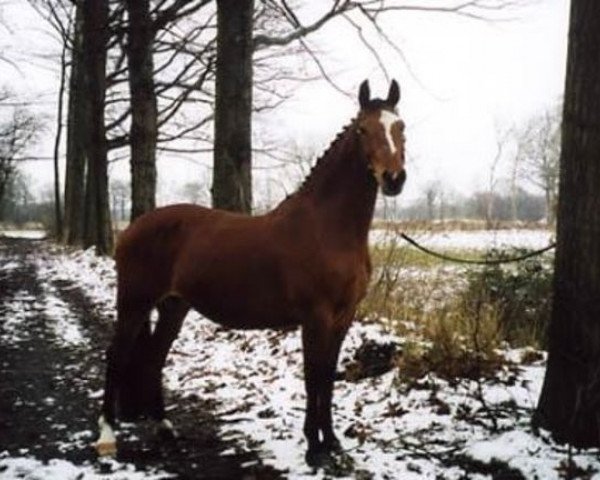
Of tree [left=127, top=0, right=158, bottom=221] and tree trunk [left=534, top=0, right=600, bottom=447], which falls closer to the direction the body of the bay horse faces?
the tree trunk

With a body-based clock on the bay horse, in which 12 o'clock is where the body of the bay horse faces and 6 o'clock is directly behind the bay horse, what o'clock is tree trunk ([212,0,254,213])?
The tree trunk is roughly at 9 o'clock from the bay horse.

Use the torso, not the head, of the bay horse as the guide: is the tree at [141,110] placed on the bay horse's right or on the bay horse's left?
on the bay horse's left

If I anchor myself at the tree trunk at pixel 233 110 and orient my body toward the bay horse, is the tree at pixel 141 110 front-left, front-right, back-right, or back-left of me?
back-right

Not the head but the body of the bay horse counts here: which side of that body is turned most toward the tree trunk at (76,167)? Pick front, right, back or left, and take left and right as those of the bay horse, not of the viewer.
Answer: left

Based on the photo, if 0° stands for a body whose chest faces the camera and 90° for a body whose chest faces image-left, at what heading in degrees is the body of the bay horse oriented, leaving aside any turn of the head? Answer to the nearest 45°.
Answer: approximately 270°

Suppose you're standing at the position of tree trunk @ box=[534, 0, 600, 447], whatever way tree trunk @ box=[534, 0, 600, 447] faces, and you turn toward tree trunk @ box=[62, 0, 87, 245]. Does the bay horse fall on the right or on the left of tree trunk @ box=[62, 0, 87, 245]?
left

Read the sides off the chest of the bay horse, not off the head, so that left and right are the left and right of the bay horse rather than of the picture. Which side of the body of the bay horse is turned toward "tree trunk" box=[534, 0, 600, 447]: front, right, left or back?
front
